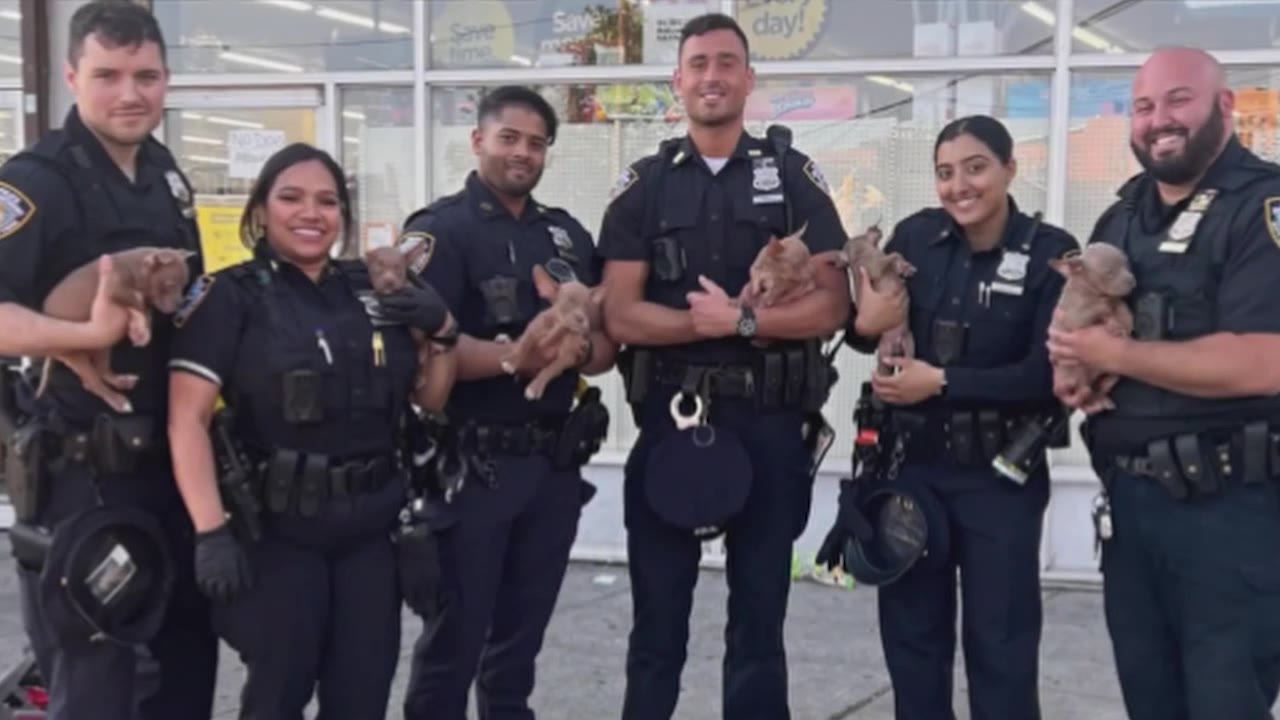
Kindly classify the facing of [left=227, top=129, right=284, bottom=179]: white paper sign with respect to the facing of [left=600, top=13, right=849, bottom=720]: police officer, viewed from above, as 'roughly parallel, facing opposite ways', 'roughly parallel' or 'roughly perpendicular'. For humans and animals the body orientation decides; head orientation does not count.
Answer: roughly parallel

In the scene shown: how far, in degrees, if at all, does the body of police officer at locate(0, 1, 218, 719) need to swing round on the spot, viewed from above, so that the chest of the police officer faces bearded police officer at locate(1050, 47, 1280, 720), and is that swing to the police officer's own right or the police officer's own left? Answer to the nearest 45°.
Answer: approximately 45° to the police officer's own left

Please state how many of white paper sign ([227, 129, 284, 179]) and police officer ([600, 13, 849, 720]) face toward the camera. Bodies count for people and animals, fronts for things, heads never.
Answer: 2

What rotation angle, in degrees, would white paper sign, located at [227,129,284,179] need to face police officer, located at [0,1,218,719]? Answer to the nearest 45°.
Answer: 0° — it already faces them

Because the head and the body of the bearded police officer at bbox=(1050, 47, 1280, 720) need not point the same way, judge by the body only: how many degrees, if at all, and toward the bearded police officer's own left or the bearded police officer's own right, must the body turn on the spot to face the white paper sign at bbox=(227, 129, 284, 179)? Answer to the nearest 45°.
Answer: approximately 90° to the bearded police officer's own right

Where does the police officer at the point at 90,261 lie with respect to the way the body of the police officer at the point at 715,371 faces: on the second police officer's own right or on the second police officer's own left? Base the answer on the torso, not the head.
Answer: on the second police officer's own right

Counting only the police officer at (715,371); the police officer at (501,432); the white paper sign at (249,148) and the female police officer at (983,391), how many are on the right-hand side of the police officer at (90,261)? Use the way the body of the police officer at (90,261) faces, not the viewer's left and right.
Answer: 0

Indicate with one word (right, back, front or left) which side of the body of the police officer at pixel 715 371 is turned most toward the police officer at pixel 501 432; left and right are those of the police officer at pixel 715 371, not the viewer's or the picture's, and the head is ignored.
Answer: right

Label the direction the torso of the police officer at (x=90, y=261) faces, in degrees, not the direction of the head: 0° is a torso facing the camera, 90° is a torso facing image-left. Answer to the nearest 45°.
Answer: approximately 315°

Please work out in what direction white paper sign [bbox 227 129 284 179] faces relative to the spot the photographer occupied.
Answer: facing the viewer

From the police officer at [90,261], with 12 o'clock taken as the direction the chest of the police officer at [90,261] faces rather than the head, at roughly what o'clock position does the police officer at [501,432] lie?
the police officer at [501,432] is roughly at 10 o'clock from the police officer at [90,261].

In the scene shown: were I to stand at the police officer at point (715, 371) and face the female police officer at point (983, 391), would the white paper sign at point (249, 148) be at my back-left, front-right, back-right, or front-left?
back-left

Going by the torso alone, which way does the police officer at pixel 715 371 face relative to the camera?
toward the camera

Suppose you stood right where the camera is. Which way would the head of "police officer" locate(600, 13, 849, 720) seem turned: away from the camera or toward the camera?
toward the camera

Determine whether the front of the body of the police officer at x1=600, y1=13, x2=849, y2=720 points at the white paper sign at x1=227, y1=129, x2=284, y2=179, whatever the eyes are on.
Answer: no

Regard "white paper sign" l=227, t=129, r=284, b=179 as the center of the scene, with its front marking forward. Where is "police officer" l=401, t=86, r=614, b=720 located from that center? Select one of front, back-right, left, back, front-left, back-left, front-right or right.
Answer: front

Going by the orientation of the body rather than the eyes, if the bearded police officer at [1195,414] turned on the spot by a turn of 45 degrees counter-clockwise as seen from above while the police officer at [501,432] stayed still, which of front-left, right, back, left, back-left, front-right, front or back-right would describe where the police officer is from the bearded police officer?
right
